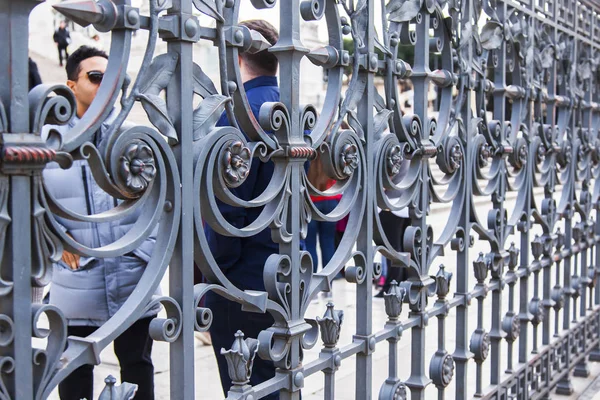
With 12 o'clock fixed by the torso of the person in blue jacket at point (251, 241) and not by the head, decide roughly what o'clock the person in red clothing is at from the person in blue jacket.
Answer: The person in red clothing is roughly at 2 o'clock from the person in blue jacket.

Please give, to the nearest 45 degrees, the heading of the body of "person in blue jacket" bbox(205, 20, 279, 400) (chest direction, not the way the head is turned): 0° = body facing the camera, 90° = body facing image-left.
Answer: approximately 135°
